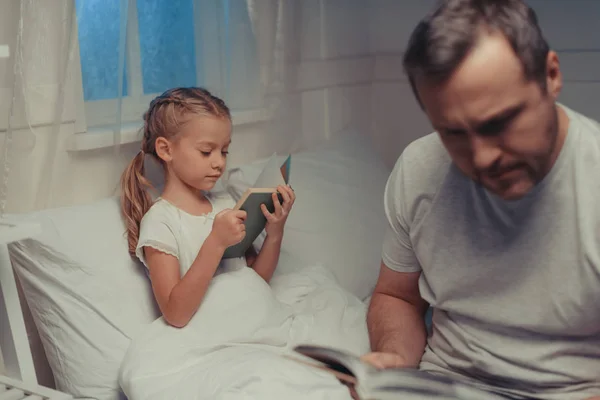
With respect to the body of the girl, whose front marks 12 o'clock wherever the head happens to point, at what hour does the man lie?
The man is roughly at 12 o'clock from the girl.

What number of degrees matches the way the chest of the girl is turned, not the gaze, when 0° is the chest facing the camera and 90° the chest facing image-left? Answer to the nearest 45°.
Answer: approximately 315°

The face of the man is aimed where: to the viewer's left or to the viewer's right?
to the viewer's left

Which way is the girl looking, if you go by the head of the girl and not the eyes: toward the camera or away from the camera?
toward the camera
